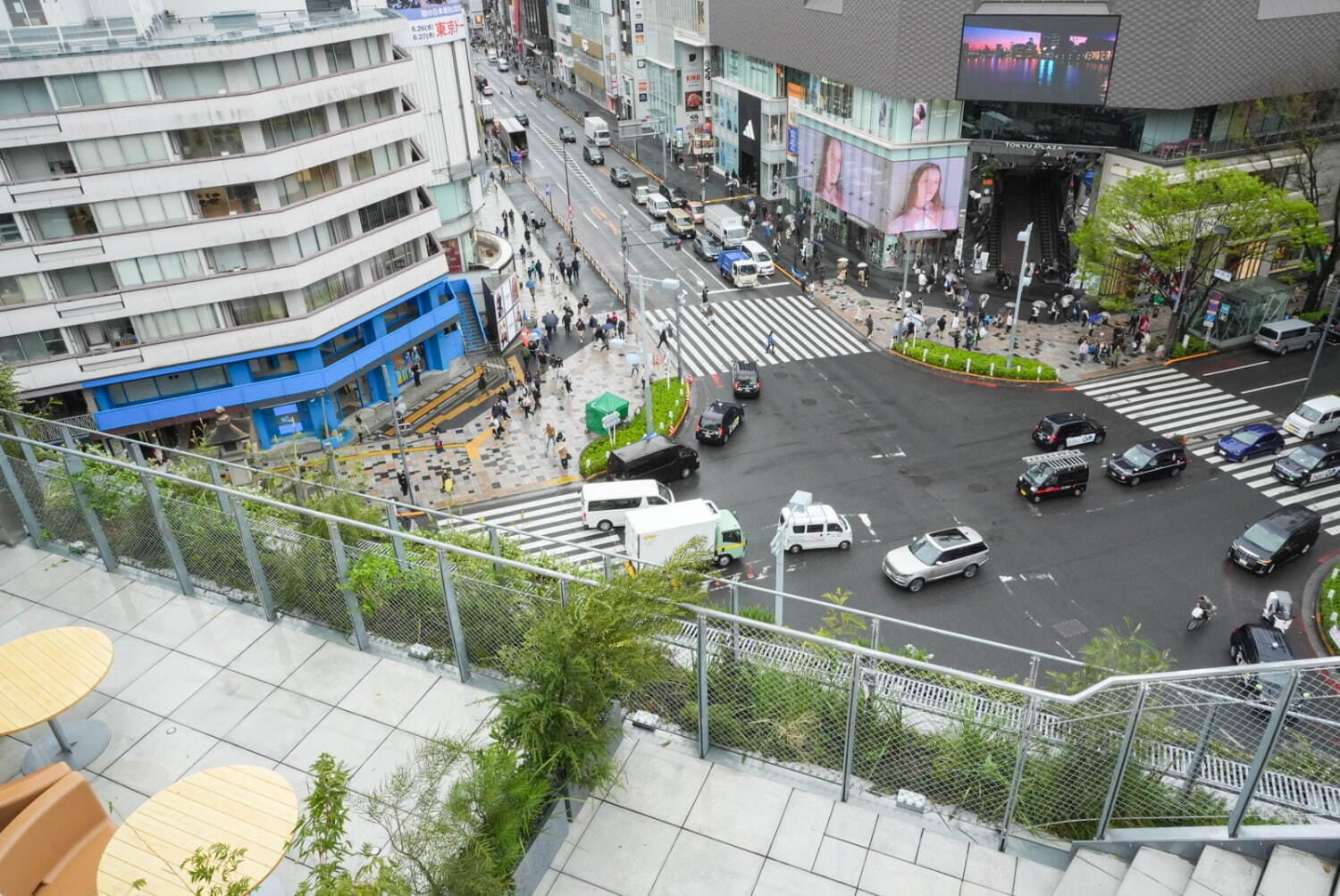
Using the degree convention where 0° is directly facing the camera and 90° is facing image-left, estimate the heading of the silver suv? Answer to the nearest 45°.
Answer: approximately 45°

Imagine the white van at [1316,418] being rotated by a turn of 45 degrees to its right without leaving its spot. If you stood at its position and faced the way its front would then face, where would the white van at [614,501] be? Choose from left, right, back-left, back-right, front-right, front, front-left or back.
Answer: front-left

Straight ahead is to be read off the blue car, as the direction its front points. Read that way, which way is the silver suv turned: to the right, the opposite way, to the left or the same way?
the same way

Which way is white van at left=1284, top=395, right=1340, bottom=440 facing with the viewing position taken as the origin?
facing the viewer and to the left of the viewer

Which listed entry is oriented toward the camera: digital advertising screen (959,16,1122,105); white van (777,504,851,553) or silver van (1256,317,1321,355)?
the digital advertising screen

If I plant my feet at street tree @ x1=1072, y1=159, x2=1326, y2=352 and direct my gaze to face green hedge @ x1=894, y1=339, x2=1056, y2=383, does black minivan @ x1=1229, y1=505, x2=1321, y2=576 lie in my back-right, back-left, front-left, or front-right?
front-left

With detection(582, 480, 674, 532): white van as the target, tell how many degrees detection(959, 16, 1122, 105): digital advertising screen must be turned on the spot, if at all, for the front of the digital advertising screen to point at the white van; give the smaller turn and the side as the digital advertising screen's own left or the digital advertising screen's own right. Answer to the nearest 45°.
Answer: approximately 45° to the digital advertising screen's own right

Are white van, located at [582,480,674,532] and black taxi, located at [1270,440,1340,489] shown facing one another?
yes

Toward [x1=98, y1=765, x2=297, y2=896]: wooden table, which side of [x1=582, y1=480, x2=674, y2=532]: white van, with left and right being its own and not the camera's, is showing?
right

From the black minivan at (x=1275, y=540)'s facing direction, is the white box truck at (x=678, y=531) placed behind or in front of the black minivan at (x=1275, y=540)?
in front

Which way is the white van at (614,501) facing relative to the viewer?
to the viewer's right

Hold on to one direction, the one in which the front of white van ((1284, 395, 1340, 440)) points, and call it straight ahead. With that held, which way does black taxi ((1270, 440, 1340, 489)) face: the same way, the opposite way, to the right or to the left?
the same way

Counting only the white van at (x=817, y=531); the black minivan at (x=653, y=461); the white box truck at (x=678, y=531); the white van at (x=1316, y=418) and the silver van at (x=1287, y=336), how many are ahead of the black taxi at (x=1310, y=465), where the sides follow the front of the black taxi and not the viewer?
3

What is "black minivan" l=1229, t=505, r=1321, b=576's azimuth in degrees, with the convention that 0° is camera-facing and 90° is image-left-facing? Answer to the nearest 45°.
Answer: approximately 45°

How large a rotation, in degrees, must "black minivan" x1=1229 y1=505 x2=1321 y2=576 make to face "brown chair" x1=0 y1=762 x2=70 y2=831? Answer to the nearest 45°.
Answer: approximately 45° to its left

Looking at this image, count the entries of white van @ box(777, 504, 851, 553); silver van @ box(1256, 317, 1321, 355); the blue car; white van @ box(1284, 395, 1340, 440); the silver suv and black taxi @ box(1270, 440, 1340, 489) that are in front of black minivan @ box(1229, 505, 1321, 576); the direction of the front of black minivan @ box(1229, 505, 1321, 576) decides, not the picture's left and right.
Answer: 2
